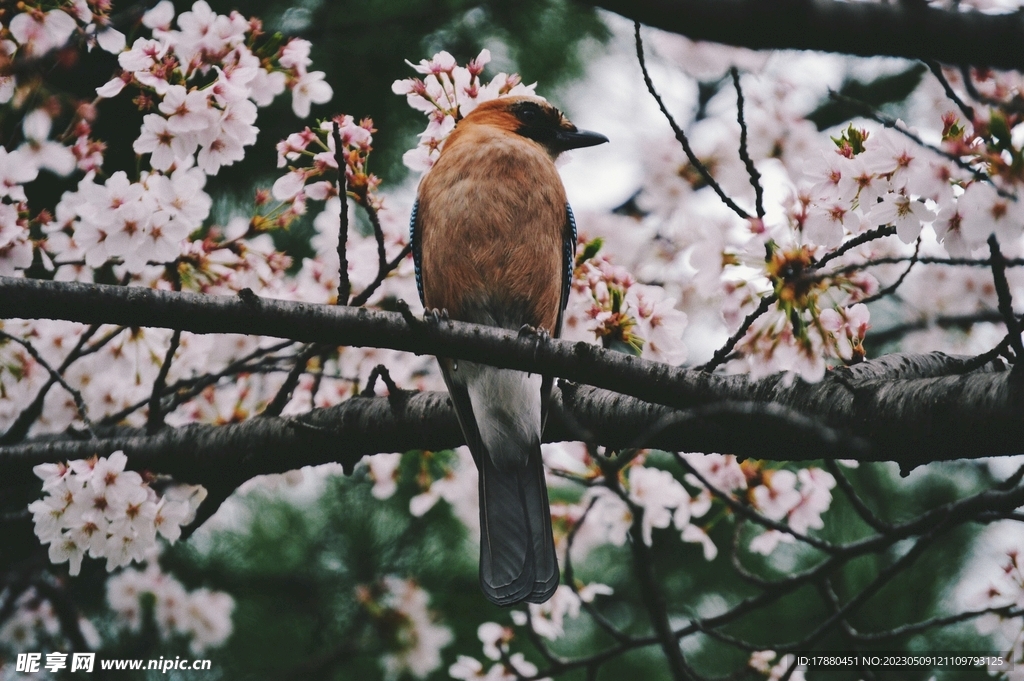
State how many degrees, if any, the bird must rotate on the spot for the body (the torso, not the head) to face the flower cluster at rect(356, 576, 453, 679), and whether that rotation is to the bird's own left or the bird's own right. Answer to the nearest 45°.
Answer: approximately 180°

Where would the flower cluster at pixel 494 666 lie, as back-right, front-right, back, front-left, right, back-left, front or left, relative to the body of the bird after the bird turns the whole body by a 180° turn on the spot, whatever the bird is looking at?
front
